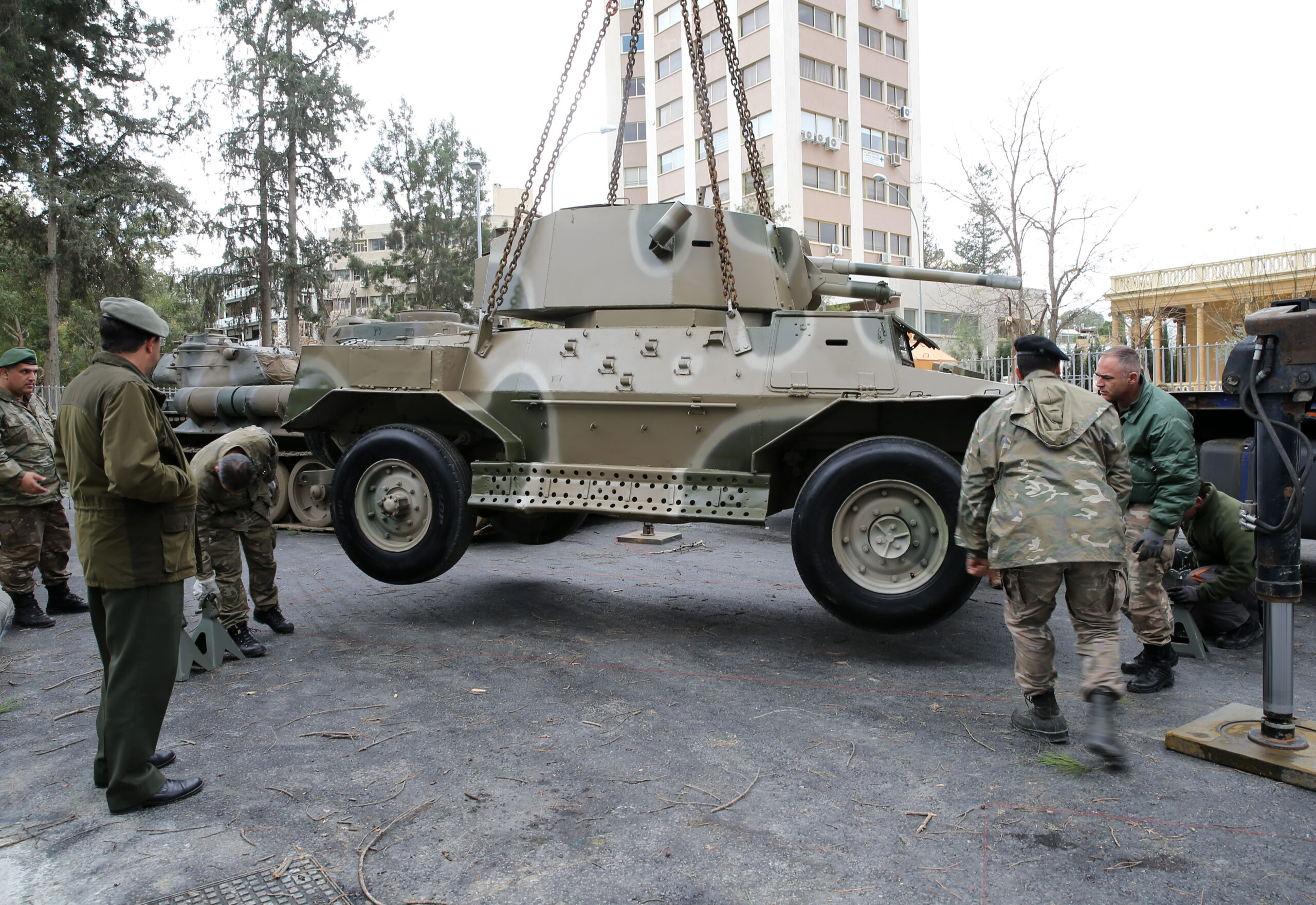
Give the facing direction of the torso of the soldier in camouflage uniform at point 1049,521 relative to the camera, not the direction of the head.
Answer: away from the camera

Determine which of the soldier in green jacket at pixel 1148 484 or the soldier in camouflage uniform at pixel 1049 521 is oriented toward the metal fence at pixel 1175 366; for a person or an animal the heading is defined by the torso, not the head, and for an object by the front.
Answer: the soldier in camouflage uniform

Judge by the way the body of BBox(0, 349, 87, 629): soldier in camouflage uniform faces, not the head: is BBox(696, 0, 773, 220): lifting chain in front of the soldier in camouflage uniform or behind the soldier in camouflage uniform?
in front

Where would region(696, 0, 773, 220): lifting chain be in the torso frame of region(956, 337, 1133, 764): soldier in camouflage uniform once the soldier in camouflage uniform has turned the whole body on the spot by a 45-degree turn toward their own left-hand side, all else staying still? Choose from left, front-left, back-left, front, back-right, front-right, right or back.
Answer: front

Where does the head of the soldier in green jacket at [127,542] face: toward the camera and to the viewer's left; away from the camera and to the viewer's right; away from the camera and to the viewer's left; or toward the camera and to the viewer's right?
away from the camera and to the viewer's right

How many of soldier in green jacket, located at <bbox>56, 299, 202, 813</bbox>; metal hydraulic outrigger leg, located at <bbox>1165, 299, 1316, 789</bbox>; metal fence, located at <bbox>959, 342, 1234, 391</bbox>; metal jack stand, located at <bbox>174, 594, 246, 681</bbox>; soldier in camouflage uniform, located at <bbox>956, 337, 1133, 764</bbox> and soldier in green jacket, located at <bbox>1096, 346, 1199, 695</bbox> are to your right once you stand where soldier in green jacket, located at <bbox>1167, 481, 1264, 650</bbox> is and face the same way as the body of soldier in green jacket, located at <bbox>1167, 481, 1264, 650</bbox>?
1

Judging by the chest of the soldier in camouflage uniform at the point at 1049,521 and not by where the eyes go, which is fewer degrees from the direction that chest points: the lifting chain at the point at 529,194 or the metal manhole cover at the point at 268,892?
the lifting chain

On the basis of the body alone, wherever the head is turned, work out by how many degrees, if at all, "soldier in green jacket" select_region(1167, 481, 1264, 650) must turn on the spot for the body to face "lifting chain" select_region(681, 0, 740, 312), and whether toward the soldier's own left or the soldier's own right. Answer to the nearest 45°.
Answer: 0° — they already face it

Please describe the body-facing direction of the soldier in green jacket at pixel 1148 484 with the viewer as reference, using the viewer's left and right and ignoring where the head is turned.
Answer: facing to the left of the viewer

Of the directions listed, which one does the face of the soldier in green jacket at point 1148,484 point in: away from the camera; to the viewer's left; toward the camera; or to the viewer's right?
to the viewer's left

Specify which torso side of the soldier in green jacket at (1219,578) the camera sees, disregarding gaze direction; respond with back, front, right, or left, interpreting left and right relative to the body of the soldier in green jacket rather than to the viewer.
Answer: left

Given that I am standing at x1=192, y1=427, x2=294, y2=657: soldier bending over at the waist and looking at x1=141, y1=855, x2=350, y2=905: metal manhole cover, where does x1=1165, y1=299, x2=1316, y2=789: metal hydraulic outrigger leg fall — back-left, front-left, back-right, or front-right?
front-left

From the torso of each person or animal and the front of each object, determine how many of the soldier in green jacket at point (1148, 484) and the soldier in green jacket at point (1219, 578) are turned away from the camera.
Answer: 0

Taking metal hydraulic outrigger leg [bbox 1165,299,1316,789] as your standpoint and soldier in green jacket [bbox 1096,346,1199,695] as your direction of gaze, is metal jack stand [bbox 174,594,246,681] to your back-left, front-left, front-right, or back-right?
front-left

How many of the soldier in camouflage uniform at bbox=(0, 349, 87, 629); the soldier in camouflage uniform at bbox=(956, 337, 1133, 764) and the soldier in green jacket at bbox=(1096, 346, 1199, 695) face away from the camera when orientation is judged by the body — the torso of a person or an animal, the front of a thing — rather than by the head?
1

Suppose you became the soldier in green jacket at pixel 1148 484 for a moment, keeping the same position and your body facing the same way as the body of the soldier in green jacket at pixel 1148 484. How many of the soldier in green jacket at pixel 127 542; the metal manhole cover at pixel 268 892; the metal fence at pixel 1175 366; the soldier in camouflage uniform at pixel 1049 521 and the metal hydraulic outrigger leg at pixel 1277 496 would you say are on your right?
1

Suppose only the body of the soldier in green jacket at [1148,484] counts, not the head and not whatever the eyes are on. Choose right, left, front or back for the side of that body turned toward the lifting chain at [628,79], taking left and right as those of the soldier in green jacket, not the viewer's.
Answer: front

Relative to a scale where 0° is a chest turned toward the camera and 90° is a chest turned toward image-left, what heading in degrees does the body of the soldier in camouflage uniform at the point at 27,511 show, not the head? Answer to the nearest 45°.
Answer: approximately 315°
